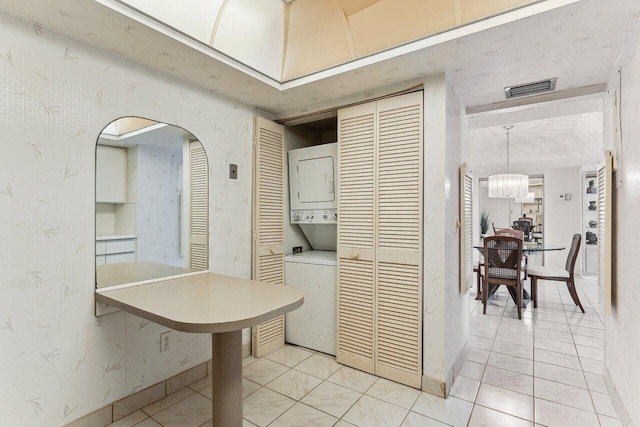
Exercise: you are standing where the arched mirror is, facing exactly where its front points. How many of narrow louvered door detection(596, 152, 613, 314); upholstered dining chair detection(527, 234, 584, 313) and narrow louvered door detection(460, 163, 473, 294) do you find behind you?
0

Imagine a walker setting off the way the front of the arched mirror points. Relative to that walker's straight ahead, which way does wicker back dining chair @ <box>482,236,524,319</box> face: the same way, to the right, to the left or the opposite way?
to the left

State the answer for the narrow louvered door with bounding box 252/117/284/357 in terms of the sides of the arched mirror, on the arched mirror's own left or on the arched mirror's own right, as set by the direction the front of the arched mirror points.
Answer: on the arched mirror's own left

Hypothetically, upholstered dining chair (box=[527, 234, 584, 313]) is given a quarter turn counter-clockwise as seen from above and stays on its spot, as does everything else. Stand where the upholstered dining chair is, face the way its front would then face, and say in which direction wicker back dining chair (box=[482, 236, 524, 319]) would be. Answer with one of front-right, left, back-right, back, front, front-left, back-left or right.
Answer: front-right

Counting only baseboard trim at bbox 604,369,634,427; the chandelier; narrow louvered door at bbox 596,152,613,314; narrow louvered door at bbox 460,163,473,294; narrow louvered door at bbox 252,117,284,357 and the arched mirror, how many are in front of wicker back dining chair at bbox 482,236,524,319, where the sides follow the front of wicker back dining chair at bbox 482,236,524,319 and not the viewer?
1

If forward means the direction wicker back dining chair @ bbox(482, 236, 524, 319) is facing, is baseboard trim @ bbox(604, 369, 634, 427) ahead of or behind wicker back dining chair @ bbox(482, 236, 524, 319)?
behind

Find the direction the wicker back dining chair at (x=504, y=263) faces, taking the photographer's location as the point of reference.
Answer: facing away from the viewer

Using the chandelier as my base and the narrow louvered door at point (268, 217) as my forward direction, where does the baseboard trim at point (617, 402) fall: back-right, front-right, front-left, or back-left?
front-left

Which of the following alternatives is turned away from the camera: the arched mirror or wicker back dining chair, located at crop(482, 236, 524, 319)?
the wicker back dining chair

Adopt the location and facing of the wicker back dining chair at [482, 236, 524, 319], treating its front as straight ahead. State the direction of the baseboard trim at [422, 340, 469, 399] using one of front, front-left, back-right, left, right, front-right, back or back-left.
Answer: back

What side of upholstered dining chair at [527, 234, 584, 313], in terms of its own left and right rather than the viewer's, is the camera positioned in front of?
left

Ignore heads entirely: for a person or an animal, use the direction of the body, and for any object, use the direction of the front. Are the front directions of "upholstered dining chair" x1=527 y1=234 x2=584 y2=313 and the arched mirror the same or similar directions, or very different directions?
very different directions

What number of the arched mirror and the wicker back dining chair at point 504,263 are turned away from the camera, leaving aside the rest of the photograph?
1

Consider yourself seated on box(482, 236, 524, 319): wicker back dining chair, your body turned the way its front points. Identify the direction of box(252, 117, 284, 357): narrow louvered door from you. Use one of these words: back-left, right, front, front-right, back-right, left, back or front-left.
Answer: back-left

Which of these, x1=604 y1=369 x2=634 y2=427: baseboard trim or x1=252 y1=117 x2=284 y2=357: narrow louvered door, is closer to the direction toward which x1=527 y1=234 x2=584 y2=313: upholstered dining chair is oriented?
the narrow louvered door

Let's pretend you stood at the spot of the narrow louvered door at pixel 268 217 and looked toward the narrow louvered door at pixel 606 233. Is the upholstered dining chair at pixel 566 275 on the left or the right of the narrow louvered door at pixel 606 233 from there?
left

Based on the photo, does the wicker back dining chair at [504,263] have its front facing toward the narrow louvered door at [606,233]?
no

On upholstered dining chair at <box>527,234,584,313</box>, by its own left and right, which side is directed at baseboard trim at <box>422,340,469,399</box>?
left
